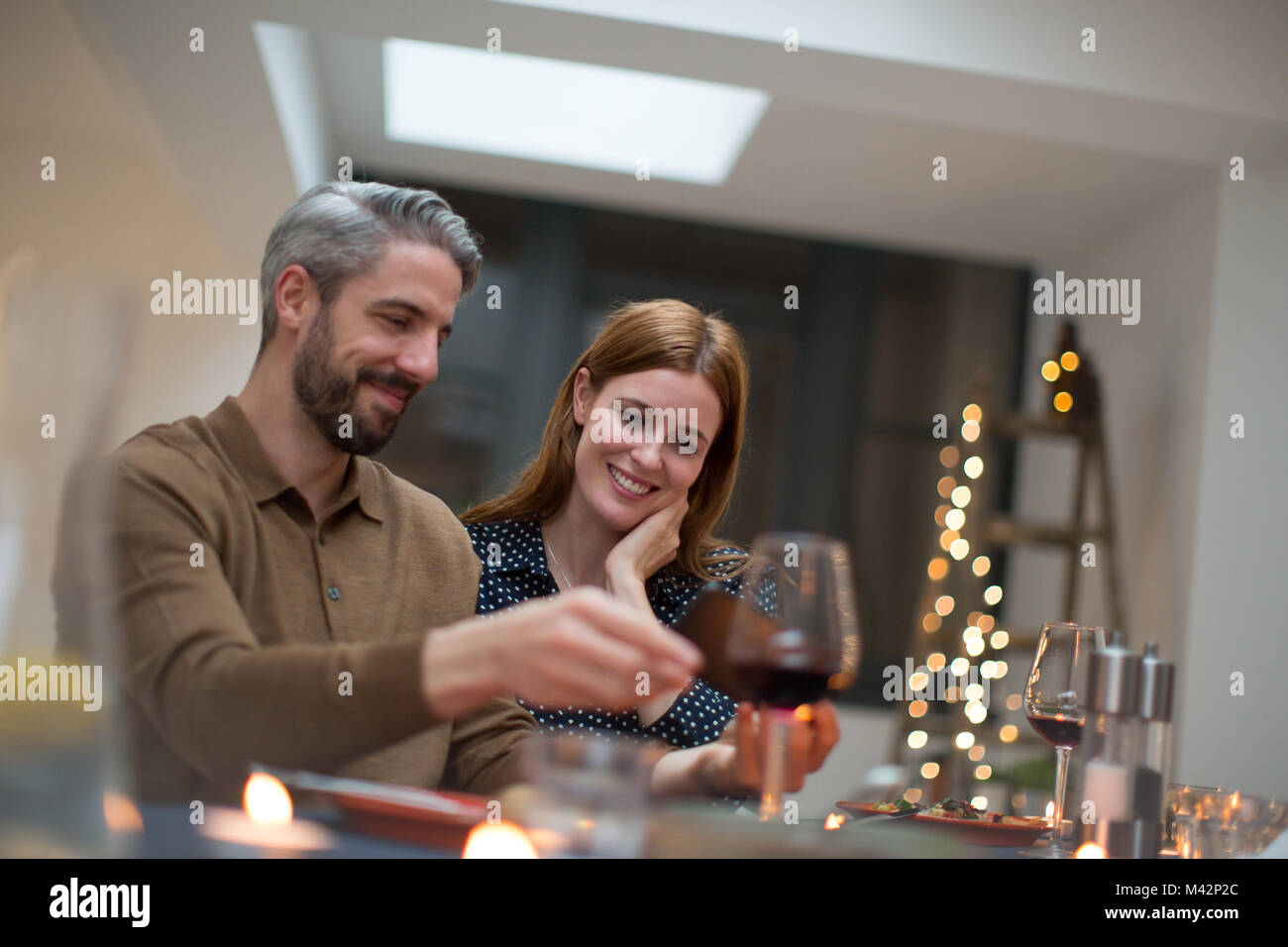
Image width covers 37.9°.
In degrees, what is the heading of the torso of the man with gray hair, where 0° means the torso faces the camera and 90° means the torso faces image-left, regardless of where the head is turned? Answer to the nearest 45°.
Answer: approximately 315°

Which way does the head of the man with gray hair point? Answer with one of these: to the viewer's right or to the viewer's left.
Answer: to the viewer's right

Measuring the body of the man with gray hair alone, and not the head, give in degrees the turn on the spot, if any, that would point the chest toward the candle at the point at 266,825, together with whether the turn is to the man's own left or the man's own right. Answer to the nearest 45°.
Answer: approximately 45° to the man's own right

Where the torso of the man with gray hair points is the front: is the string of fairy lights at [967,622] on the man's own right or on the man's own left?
on the man's own left

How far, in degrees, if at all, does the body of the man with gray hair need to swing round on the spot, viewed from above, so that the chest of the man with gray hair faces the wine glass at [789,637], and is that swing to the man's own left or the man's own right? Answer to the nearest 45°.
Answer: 0° — they already face it

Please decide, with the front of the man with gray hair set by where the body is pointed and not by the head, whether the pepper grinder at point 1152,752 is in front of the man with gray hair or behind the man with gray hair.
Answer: in front
